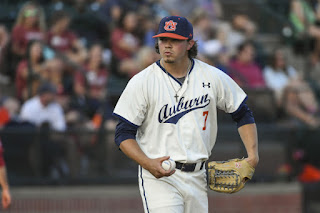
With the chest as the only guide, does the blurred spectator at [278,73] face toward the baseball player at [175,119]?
yes

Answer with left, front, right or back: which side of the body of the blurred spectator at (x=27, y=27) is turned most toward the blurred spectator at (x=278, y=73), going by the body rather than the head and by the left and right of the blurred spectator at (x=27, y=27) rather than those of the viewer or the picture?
left

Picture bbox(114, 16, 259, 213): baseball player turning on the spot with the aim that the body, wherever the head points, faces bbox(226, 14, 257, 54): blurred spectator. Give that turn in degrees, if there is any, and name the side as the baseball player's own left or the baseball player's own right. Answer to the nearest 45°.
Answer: approximately 180°

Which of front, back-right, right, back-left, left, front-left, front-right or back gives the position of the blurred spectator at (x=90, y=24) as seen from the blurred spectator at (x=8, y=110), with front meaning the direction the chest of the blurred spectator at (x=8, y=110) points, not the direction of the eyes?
back-left

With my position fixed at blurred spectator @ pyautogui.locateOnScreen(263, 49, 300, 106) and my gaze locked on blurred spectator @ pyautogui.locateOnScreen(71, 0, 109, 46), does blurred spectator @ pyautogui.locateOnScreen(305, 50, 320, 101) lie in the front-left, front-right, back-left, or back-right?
back-right

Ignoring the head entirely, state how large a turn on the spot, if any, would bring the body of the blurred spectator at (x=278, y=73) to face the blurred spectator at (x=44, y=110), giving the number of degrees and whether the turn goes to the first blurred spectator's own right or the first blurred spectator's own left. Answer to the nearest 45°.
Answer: approximately 45° to the first blurred spectator's own right

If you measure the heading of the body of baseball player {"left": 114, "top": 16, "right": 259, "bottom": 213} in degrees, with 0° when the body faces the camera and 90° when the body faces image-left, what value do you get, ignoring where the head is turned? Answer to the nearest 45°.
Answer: approximately 0°

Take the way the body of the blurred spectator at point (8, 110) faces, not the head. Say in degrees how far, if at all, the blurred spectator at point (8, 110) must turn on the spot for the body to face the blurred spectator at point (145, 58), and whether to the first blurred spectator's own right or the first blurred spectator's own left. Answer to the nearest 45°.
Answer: approximately 90° to the first blurred spectator's own left
